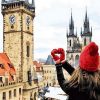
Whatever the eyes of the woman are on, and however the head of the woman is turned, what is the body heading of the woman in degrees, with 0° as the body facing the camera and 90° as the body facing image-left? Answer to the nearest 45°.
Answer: approximately 135°
